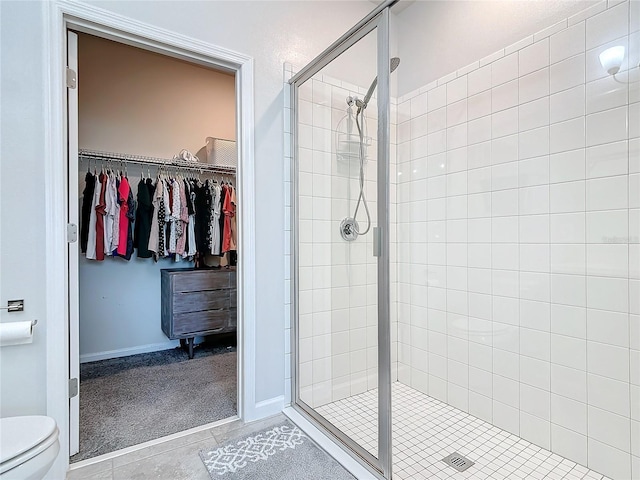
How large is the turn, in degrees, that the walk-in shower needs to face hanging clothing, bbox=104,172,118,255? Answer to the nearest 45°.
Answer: approximately 45° to its right

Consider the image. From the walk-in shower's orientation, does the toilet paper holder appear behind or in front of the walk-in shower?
in front

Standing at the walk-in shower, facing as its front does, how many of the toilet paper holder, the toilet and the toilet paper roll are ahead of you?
3

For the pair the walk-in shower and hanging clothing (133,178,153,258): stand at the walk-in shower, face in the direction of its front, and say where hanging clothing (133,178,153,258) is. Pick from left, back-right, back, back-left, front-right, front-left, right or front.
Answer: front-right

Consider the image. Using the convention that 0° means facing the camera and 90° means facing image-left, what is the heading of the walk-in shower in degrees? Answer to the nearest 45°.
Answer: approximately 45°

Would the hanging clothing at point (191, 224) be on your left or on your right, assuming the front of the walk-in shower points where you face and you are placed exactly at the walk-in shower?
on your right

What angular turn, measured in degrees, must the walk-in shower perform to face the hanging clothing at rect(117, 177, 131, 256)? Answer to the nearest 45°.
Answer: approximately 45° to its right

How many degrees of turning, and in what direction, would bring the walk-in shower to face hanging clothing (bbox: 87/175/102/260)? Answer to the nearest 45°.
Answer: approximately 45° to its right

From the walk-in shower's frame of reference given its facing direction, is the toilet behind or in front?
in front
